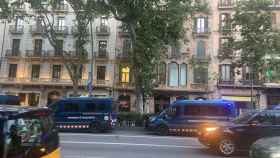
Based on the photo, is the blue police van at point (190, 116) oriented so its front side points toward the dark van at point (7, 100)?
yes

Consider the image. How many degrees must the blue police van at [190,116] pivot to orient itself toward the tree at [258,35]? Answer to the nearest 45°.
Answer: approximately 135° to its right

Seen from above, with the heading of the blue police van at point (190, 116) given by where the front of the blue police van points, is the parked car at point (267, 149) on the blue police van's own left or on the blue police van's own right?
on the blue police van's own left

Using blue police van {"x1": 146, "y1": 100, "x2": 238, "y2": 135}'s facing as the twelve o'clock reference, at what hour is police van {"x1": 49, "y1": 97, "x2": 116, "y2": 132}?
The police van is roughly at 12 o'clock from the blue police van.

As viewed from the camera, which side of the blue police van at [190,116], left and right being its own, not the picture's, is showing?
left

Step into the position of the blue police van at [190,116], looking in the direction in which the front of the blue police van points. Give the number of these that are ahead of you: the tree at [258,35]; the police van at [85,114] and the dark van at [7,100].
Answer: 2

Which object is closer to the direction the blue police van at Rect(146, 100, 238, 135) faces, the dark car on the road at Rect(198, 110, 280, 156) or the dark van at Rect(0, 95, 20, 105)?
the dark van

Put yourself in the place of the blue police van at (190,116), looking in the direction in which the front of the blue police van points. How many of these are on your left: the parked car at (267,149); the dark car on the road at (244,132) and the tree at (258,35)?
2
